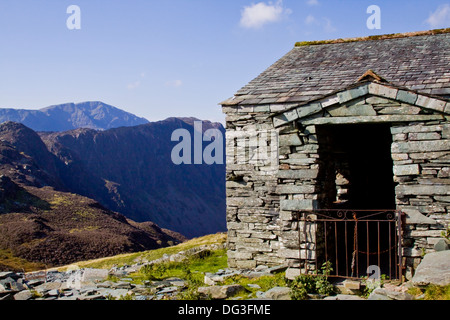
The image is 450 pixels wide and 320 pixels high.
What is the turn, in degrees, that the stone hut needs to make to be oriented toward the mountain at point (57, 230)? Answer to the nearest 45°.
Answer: approximately 135° to its right

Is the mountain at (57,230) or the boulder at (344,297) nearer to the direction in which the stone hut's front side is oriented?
the boulder

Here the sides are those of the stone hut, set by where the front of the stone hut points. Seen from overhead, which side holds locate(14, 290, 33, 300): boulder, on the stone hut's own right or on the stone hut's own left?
on the stone hut's own right

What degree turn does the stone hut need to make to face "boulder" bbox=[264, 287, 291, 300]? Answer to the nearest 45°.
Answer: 0° — it already faces it

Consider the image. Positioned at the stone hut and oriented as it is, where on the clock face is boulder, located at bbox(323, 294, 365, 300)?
The boulder is roughly at 12 o'clock from the stone hut.

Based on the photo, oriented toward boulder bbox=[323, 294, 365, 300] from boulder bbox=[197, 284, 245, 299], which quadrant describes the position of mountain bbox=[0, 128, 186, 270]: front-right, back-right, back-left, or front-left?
back-left

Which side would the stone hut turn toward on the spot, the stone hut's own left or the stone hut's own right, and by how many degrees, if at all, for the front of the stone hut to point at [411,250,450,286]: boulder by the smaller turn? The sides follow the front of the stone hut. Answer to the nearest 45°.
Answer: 0° — it already faces it

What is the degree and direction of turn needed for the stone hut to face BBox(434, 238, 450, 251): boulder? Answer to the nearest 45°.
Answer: approximately 45° to its left

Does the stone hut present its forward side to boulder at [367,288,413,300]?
yes
